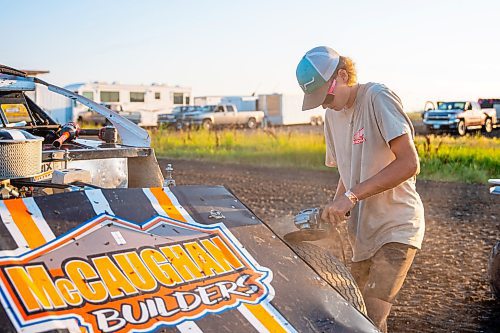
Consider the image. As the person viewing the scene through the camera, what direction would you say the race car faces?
facing the viewer and to the right of the viewer

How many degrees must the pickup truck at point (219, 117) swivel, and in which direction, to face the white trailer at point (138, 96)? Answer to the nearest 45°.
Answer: approximately 45° to its right

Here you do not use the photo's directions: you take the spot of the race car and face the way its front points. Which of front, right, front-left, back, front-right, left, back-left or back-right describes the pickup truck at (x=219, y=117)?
back-left

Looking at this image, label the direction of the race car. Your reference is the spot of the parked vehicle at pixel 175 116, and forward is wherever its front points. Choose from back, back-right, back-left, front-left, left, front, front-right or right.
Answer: front-left

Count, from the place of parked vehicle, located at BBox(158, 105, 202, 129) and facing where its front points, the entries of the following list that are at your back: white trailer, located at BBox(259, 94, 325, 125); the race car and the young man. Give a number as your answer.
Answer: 1
